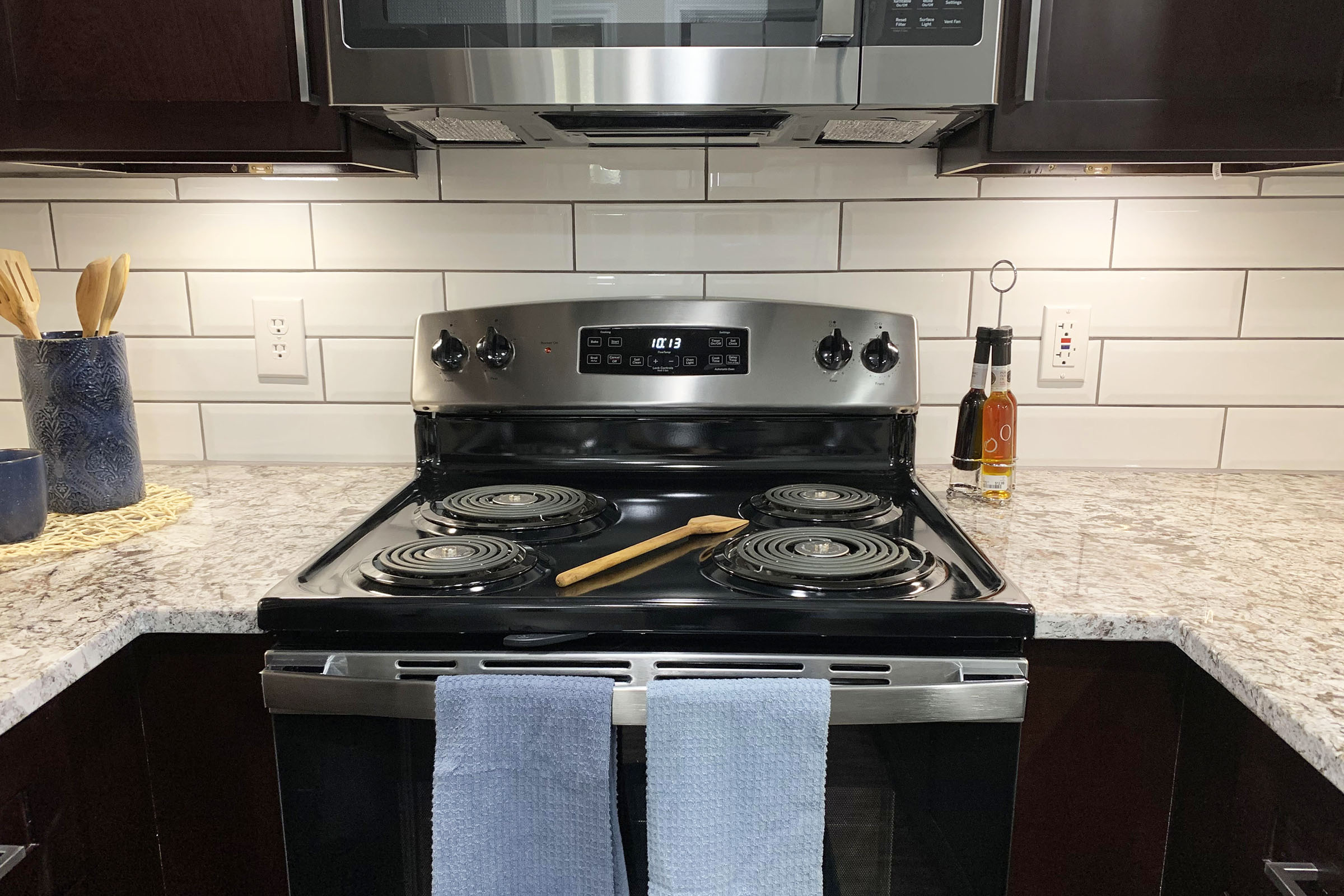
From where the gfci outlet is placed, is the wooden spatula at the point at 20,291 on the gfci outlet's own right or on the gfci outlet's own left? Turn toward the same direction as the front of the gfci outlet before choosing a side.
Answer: on the gfci outlet's own right

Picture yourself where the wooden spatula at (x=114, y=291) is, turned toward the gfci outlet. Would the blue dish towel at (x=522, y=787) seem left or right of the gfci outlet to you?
right

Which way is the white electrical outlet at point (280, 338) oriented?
toward the camera

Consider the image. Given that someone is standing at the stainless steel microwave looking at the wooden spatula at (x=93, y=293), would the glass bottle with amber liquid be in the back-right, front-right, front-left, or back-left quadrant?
back-right

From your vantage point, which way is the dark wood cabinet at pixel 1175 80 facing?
toward the camera

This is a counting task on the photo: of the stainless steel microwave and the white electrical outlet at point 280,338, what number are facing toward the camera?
2

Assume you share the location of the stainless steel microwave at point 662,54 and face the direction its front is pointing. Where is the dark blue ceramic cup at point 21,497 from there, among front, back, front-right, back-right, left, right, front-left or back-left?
right

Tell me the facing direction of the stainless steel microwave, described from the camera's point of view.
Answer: facing the viewer
